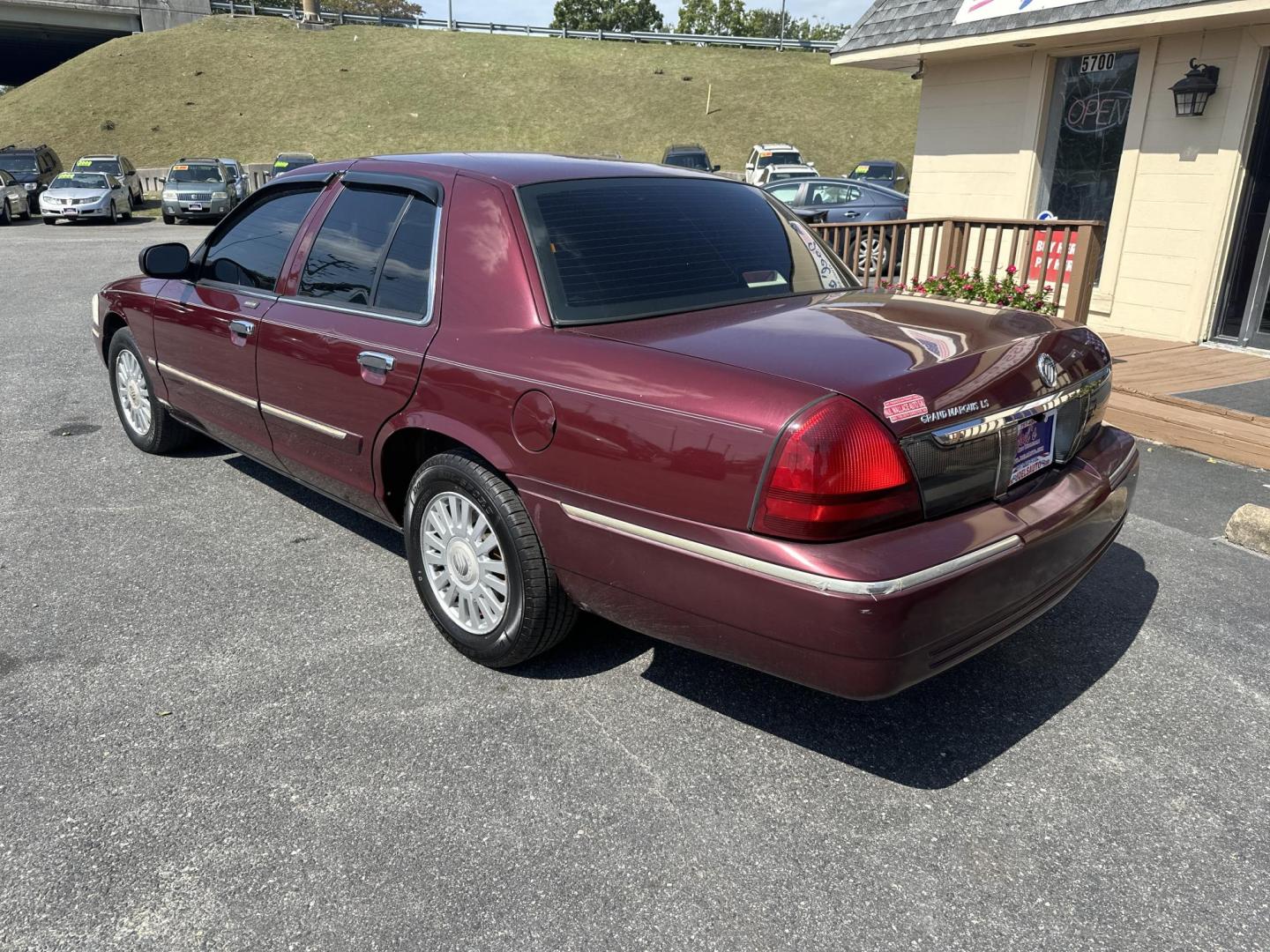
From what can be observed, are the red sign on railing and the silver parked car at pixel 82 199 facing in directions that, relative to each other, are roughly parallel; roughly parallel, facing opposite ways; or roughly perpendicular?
roughly parallel

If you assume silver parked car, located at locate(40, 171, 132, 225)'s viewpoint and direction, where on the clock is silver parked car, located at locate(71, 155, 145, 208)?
The silver parked car, located at locate(71, 155, 145, 208) is roughly at 5 o'clock from the silver parked car, located at locate(40, 171, 132, 225).

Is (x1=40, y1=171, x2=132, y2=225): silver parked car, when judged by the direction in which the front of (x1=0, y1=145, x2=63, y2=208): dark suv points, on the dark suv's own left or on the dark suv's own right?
on the dark suv's own left

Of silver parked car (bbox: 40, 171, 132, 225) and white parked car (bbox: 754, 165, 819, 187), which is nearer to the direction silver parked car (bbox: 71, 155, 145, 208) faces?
the silver parked car (bbox: 40, 171, 132, 225)

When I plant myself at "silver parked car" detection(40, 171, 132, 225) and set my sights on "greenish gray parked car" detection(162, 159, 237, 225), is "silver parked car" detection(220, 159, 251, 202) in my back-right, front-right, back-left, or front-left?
front-left

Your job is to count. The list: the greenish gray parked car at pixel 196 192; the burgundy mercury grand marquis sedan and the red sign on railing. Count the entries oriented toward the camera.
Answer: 2

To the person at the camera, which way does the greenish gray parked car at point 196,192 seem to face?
facing the viewer

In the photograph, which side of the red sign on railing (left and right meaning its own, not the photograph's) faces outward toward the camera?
front

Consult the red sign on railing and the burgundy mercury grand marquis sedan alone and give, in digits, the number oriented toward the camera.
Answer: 1

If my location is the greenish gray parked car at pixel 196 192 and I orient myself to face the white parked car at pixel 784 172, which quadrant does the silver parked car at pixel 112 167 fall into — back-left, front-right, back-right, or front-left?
back-left

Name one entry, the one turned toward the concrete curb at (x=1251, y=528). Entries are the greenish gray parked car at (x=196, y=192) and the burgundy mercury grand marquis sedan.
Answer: the greenish gray parked car

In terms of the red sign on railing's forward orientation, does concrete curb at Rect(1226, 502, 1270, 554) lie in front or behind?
in front

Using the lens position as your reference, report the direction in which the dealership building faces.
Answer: facing the viewer and to the left of the viewer

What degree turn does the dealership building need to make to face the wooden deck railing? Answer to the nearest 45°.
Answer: approximately 45° to its left

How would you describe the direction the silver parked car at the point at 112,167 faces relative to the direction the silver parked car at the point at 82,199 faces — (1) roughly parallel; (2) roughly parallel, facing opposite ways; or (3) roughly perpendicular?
roughly parallel

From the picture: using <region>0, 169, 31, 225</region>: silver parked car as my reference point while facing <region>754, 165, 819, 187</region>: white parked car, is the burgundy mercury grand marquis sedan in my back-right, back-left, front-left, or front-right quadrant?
front-right
